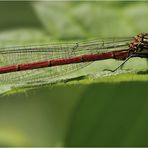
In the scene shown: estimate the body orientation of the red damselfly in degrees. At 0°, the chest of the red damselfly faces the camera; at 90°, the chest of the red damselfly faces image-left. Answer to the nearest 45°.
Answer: approximately 270°
